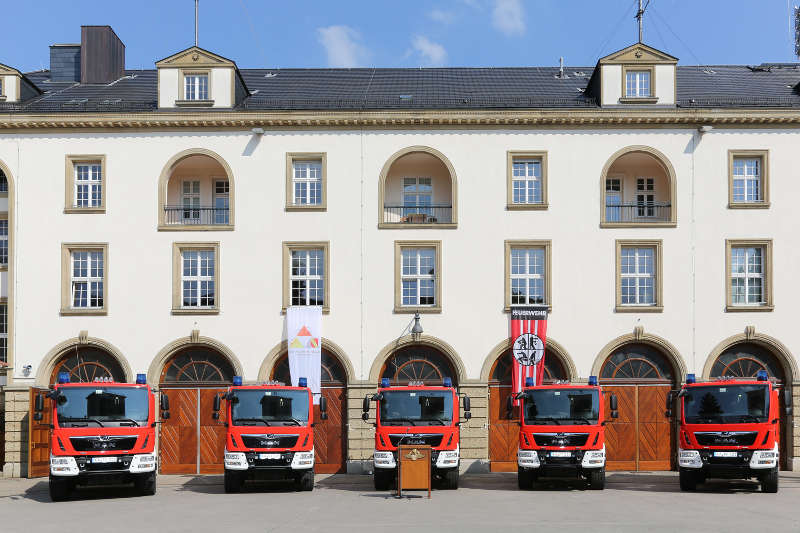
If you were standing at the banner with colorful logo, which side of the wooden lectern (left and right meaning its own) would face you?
back

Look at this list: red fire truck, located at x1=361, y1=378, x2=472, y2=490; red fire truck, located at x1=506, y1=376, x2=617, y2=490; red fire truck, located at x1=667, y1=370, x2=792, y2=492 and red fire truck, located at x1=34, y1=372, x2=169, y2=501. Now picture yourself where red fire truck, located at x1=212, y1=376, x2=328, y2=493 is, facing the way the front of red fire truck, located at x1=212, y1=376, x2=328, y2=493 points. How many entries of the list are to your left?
3

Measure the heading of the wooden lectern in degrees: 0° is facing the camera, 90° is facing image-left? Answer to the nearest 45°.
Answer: approximately 0°

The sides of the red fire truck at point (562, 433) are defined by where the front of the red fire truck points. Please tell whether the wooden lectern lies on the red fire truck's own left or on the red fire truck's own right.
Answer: on the red fire truck's own right

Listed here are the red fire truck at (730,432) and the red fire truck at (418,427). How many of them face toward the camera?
2

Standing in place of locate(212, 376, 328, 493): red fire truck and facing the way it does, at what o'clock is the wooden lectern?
The wooden lectern is roughly at 10 o'clock from the red fire truck.

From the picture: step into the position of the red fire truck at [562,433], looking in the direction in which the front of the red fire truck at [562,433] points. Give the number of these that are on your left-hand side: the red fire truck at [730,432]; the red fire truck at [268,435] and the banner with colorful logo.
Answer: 1

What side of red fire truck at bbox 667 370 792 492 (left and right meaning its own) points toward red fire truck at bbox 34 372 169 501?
right

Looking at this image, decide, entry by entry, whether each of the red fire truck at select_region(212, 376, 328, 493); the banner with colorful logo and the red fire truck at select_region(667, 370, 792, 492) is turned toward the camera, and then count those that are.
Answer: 3

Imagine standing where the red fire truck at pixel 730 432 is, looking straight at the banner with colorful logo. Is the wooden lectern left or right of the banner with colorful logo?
left

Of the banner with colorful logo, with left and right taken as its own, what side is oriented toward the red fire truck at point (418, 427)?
front
